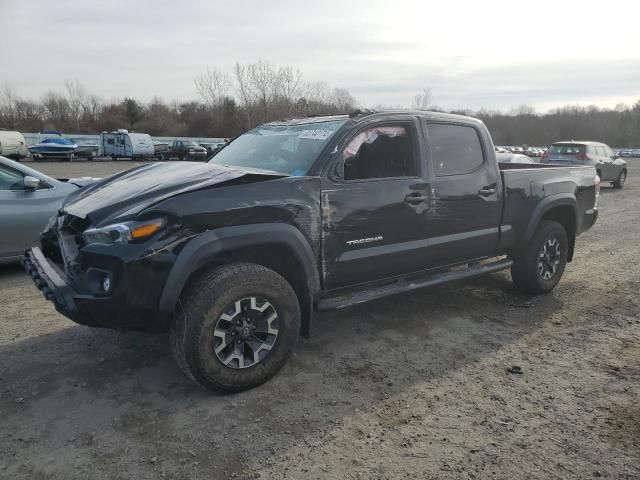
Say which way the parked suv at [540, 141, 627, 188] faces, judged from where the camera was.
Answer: facing away from the viewer and to the right of the viewer

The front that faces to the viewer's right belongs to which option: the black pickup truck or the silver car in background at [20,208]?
the silver car in background

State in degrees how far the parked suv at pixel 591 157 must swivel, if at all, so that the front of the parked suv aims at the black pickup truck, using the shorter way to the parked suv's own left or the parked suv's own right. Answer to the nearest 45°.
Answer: approximately 135° to the parked suv's own right

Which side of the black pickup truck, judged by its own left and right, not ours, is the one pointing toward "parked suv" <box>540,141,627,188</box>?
back

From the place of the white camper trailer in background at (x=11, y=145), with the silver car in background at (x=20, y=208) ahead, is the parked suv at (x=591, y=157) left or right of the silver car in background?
left

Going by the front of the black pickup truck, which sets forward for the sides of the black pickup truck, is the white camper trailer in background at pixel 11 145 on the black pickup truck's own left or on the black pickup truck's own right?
on the black pickup truck's own right

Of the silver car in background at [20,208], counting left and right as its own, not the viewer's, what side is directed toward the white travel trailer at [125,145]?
left

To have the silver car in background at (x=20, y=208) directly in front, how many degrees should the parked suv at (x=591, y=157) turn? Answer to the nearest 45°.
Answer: approximately 135° to its right

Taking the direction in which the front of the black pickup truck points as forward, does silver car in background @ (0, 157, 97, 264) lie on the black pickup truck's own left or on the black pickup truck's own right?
on the black pickup truck's own right

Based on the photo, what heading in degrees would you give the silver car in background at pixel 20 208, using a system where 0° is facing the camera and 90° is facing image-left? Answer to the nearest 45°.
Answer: approximately 270°

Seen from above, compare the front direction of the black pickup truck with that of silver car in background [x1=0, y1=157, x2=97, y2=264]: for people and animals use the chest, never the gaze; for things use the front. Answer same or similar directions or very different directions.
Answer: very different directions

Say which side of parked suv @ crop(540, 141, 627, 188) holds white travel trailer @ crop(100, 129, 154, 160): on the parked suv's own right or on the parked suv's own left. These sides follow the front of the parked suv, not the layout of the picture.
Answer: on the parked suv's own left

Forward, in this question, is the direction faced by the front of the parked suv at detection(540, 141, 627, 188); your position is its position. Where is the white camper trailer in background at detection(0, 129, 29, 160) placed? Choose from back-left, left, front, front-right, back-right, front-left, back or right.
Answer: back-left

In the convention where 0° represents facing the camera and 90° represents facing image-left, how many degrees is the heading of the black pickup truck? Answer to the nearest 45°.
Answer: approximately 45°

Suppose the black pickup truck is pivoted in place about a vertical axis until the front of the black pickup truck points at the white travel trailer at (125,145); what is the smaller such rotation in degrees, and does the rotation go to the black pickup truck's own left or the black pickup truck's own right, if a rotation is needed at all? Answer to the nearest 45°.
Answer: approximately 135° to the black pickup truck's own right
